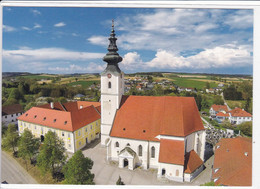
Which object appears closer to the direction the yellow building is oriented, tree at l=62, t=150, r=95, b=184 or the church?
the tree

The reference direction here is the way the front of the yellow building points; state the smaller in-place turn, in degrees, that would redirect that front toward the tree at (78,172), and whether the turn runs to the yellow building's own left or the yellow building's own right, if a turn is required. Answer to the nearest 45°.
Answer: approximately 45° to the yellow building's own left

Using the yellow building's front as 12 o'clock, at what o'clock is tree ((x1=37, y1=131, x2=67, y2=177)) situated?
The tree is roughly at 11 o'clock from the yellow building.

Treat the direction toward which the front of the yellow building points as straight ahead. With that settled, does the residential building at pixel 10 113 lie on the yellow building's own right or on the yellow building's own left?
on the yellow building's own right

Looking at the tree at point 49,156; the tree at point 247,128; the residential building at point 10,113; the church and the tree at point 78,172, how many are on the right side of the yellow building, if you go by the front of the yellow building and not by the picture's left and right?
1

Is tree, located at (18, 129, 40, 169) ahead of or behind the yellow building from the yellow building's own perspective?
ahead

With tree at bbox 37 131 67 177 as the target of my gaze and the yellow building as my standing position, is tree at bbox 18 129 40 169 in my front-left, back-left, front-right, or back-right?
front-right

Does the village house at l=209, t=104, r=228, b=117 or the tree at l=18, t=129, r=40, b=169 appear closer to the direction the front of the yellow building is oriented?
the tree

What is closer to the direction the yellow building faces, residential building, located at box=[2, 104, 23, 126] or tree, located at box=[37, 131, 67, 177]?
the tree

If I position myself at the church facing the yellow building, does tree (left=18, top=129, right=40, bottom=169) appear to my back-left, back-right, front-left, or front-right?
front-left

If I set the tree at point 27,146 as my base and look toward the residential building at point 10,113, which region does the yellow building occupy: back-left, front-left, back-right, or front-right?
front-right

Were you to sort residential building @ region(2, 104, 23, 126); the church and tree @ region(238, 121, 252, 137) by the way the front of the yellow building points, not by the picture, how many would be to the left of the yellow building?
2

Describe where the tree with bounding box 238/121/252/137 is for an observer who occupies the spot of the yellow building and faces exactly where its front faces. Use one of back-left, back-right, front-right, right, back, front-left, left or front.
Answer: left

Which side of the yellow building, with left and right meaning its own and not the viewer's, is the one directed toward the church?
left
